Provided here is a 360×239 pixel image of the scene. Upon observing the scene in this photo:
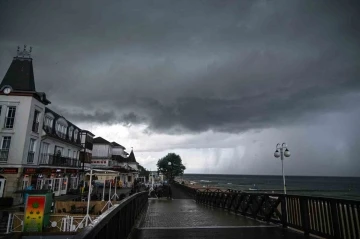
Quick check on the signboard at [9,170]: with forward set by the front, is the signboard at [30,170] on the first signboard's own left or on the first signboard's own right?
on the first signboard's own left

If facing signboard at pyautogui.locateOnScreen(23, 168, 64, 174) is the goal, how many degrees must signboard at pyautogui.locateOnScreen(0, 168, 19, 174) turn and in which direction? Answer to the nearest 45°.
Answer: approximately 135° to its left

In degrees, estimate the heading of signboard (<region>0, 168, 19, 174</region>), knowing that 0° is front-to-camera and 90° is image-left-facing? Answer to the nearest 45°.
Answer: approximately 0°

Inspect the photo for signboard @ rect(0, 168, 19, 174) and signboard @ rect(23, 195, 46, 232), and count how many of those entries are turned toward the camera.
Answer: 2

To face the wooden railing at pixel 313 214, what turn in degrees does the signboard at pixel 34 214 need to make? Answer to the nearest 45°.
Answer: approximately 45° to its left

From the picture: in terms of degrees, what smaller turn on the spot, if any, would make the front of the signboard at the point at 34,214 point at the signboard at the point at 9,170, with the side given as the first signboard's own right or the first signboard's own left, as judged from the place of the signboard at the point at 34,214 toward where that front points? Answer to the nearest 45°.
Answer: approximately 180°

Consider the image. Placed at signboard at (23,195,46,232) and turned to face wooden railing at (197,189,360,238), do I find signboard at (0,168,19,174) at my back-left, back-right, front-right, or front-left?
back-left

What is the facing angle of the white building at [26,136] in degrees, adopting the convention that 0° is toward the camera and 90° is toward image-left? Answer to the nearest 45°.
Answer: approximately 315°

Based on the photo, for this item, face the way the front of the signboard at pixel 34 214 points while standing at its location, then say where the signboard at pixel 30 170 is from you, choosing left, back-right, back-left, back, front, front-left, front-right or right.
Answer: back

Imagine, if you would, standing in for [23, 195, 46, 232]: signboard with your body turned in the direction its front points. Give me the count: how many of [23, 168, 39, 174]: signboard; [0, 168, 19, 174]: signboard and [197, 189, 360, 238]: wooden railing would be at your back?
2

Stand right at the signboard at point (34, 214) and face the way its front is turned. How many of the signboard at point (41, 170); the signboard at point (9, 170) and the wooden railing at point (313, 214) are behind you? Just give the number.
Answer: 2
